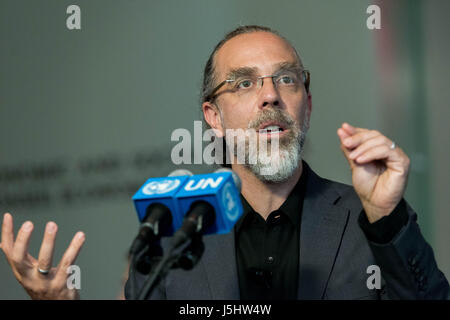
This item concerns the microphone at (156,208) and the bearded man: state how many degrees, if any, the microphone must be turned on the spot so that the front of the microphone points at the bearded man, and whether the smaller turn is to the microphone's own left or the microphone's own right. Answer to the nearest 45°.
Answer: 0° — it already faces them

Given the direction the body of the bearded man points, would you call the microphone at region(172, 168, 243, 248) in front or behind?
in front

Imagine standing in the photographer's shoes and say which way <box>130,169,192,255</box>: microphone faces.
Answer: facing away from the viewer and to the right of the viewer

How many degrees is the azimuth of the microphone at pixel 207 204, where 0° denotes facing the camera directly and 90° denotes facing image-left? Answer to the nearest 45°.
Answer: approximately 225°

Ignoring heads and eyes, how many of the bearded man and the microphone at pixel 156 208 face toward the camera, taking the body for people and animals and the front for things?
1

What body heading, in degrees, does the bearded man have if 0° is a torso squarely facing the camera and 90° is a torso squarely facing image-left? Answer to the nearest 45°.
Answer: approximately 0°
